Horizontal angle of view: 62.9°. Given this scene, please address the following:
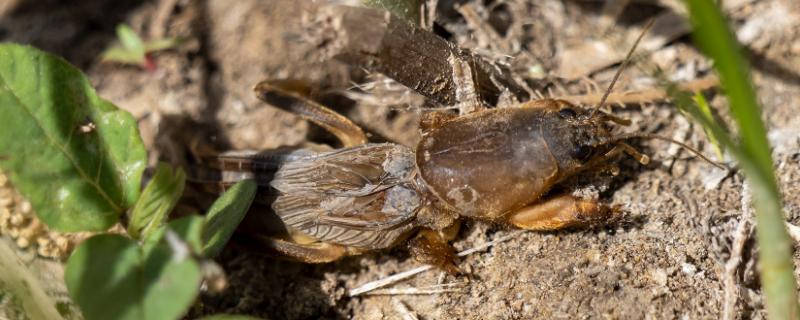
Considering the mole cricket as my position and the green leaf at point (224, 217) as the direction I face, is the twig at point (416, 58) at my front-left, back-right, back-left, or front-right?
back-right

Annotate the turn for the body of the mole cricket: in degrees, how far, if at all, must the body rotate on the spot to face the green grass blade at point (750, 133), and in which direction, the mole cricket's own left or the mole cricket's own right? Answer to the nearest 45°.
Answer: approximately 45° to the mole cricket's own right

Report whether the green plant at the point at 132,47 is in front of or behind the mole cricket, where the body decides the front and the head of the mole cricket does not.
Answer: behind

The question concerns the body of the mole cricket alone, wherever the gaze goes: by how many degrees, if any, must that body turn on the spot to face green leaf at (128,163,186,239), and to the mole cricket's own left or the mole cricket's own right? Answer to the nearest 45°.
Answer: approximately 135° to the mole cricket's own right

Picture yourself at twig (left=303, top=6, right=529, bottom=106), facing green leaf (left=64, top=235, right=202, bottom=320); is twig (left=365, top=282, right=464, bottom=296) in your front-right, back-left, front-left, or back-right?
front-left

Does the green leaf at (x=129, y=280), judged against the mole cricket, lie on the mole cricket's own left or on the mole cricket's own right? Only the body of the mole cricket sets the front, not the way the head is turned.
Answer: on the mole cricket's own right

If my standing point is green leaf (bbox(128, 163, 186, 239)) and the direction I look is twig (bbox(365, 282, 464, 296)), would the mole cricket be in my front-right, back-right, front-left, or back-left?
front-left

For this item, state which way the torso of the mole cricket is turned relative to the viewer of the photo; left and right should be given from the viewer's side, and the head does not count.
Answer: facing to the right of the viewer

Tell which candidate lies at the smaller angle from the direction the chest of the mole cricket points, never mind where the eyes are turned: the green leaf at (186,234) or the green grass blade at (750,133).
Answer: the green grass blade

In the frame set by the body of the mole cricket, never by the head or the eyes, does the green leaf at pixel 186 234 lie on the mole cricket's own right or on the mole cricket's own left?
on the mole cricket's own right

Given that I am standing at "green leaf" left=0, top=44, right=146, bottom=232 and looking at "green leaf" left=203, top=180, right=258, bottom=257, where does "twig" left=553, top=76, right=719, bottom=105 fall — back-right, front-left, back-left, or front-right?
front-left
